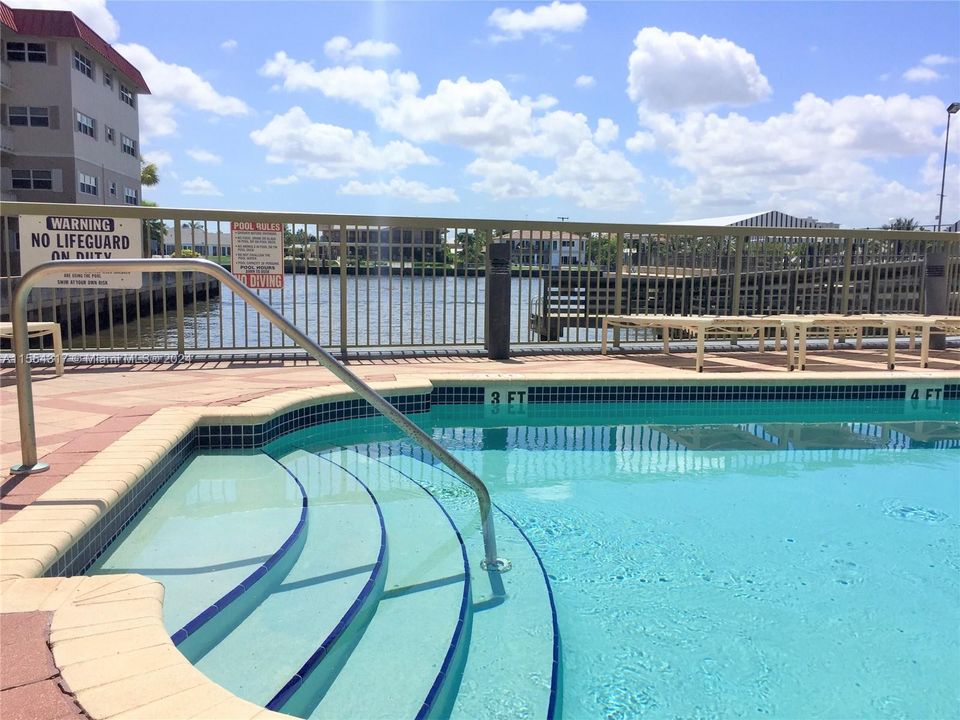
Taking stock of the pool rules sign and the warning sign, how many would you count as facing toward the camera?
2

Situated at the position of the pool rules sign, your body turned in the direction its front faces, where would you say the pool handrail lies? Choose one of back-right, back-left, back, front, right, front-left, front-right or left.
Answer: front

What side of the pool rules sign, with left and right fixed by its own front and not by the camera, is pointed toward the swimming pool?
front

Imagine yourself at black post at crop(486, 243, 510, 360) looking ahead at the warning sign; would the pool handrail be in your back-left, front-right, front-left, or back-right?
front-left

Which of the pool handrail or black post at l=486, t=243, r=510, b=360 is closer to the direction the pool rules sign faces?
the pool handrail

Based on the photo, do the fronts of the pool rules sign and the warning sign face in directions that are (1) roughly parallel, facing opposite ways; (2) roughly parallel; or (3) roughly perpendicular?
roughly parallel

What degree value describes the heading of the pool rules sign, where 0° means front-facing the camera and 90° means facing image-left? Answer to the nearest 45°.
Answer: approximately 0°

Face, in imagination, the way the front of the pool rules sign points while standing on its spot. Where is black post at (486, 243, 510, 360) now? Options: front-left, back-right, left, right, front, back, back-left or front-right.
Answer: left

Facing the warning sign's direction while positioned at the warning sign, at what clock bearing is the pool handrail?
The pool handrail is roughly at 12 o'clock from the warning sign.

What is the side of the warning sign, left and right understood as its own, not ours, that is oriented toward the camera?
front

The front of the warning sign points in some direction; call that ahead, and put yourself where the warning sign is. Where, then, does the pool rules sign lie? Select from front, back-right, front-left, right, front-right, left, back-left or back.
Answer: left
